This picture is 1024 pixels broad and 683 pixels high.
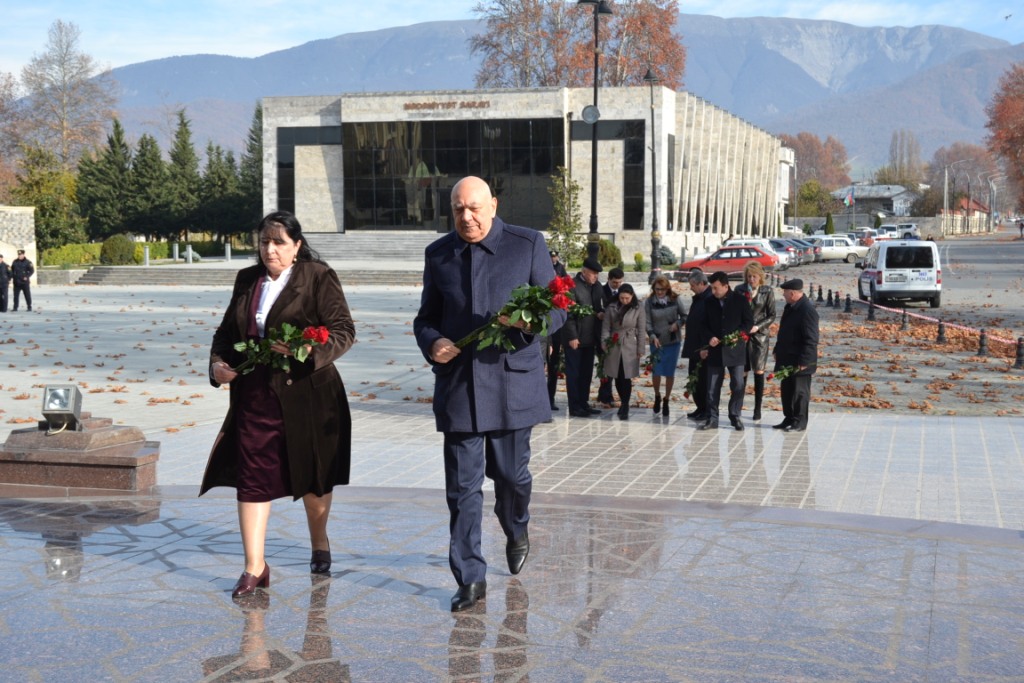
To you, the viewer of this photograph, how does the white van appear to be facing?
facing away from the viewer and to the left of the viewer

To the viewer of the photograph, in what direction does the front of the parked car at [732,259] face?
facing to the left of the viewer

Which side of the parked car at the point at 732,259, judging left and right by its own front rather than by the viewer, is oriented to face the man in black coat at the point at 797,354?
left

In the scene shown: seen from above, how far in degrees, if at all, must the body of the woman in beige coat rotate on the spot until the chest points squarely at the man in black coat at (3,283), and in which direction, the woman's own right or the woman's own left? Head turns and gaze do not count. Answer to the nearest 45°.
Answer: approximately 135° to the woman's own right

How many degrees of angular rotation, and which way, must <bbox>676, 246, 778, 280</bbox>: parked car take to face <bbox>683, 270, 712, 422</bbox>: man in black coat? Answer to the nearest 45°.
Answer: approximately 90° to its left

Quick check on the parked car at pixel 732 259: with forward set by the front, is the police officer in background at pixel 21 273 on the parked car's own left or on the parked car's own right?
on the parked car's own left

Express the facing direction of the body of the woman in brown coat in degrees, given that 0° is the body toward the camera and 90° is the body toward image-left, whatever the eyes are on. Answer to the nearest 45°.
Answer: approximately 45°
